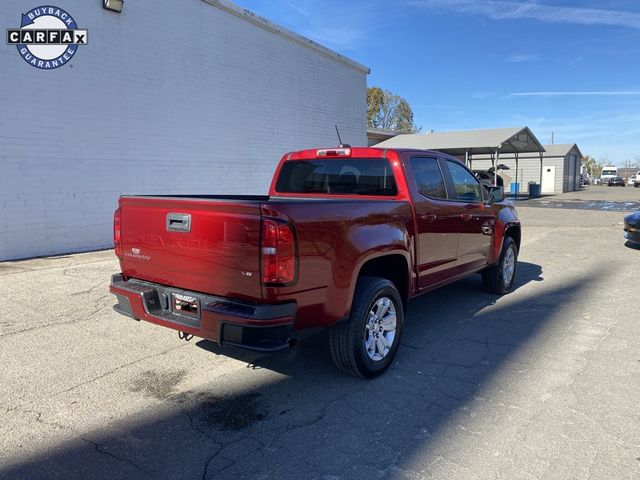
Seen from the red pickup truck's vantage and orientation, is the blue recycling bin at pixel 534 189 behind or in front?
in front

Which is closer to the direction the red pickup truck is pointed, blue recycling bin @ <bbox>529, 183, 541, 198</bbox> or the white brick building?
the blue recycling bin

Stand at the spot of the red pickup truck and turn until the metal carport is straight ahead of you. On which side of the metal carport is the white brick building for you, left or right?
left

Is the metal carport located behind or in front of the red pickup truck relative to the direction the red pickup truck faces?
in front

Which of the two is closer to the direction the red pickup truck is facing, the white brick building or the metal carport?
the metal carport

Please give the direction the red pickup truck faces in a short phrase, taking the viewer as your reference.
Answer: facing away from the viewer and to the right of the viewer

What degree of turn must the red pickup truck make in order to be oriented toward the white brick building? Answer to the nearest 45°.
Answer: approximately 90° to its left
